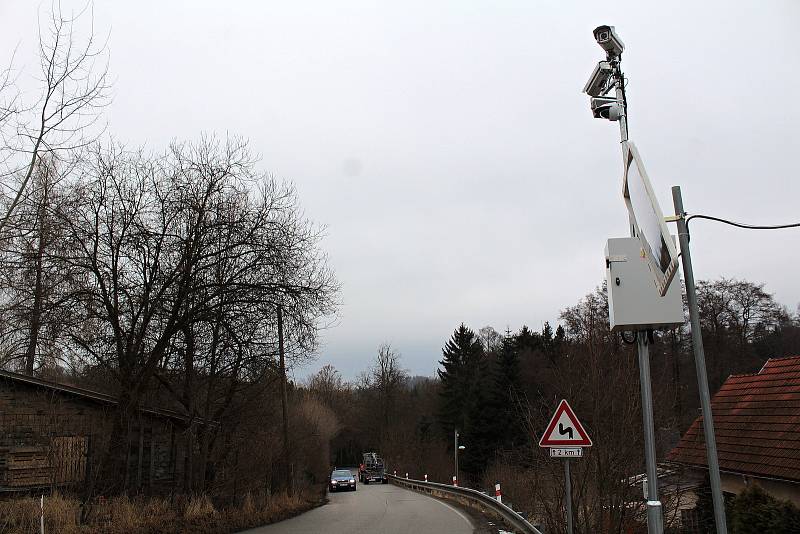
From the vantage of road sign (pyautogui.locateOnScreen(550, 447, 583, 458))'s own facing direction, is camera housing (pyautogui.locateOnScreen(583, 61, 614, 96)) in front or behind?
in front

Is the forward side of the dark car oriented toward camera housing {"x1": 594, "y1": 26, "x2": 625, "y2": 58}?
yes

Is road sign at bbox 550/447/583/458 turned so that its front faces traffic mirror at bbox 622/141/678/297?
yes

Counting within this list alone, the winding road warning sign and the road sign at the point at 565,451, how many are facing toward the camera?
2

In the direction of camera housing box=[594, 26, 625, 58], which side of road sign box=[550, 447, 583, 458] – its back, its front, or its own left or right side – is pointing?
front

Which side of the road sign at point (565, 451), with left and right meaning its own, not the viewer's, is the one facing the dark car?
back

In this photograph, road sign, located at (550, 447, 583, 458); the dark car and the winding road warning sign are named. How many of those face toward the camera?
3

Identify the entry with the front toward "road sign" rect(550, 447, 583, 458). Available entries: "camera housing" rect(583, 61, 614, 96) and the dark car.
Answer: the dark car

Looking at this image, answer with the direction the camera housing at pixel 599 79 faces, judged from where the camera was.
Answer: facing the viewer and to the left of the viewer

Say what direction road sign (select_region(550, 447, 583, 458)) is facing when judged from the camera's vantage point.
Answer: facing the viewer

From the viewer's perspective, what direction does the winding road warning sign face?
toward the camera
